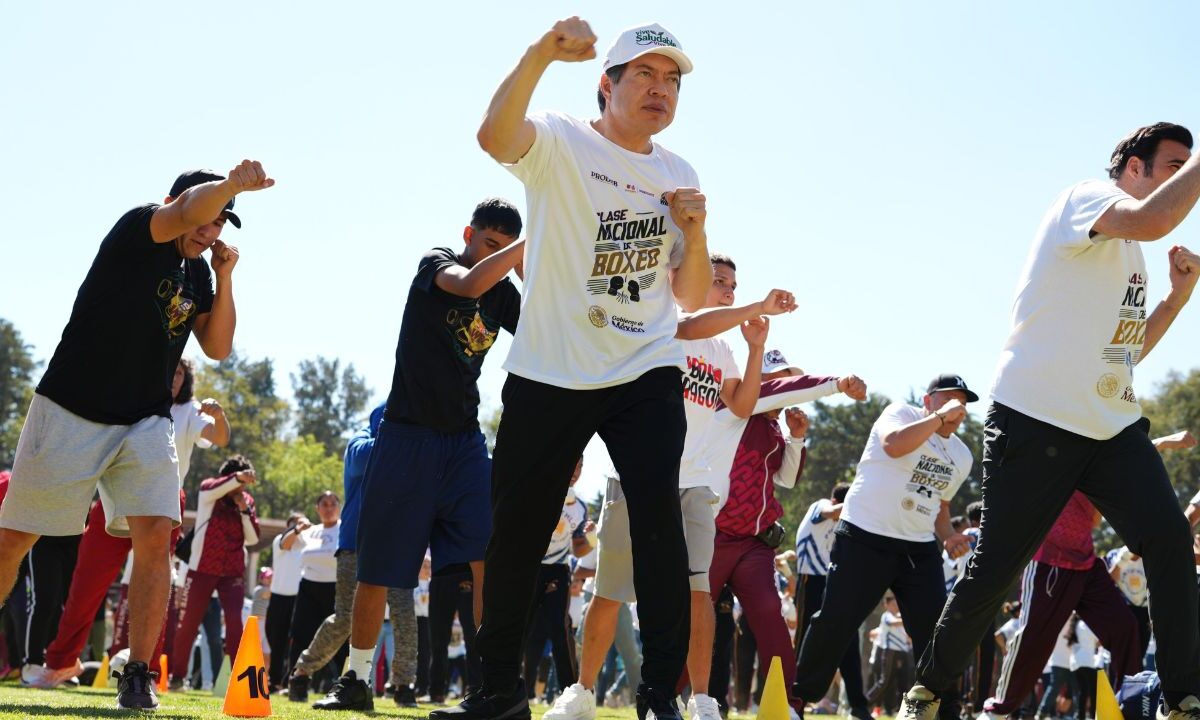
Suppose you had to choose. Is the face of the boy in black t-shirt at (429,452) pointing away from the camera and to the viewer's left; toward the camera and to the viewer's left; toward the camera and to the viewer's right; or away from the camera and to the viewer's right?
toward the camera and to the viewer's right

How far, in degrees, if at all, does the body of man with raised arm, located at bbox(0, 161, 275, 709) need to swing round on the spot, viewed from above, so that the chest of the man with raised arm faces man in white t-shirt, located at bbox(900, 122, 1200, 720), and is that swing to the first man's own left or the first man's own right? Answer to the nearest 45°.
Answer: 0° — they already face them

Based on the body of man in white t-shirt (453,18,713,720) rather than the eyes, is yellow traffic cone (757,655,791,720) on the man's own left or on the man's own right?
on the man's own left

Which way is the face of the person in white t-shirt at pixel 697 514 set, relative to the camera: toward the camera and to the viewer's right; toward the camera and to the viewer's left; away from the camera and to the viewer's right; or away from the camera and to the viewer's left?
toward the camera and to the viewer's right

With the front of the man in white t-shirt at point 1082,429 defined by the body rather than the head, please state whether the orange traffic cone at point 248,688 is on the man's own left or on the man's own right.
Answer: on the man's own right

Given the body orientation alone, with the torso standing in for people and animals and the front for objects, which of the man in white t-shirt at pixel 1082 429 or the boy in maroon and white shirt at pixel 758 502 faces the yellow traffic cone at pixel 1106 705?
the boy in maroon and white shirt

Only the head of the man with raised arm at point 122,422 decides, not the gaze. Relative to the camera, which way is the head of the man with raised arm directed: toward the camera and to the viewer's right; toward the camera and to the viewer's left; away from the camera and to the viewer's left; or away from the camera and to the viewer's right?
toward the camera and to the viewer's right

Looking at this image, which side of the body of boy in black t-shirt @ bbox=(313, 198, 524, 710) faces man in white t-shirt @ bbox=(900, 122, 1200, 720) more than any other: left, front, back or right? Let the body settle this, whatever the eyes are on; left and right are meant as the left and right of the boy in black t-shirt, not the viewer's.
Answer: front

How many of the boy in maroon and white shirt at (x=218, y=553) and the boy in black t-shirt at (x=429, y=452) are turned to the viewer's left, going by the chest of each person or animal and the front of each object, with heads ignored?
0

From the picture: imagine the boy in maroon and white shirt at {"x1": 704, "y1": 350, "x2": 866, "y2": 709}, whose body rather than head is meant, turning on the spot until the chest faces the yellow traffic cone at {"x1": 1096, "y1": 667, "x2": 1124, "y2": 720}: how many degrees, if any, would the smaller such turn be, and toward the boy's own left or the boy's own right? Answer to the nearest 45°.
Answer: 0° — they already face it
